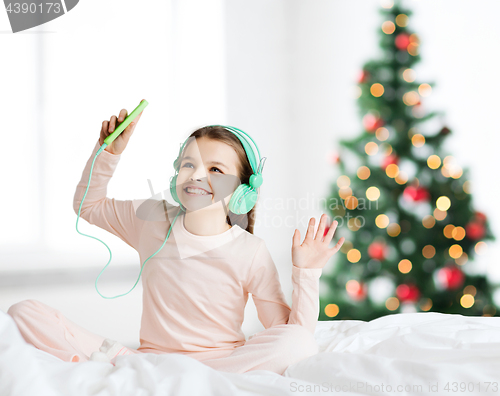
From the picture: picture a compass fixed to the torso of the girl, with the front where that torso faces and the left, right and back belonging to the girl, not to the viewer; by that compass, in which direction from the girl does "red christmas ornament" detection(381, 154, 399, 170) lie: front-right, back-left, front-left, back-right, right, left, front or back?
back

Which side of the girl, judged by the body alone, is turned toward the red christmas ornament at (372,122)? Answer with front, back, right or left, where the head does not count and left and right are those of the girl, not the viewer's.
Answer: back

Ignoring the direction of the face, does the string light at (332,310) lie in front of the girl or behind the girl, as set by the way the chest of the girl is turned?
behind

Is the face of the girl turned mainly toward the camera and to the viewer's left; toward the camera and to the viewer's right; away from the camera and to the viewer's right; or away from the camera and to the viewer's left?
toward the camera and to the viewer's left

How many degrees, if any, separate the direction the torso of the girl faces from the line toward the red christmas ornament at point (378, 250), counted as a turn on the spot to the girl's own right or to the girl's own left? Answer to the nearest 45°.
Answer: approximately 180°

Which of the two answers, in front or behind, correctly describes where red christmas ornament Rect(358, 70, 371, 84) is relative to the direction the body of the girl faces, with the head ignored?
behind

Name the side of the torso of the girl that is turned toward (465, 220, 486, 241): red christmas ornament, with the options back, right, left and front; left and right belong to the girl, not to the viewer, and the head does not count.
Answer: back

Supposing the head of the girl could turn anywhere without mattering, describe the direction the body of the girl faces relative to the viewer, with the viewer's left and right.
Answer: facing the viewer and to the left of the viewer

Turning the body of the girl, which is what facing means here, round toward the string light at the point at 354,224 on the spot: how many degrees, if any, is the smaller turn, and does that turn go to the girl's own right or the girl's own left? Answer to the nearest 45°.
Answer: approximately 180°

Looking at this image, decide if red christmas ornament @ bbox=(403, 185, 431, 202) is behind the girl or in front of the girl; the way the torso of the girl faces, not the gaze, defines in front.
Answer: behind
